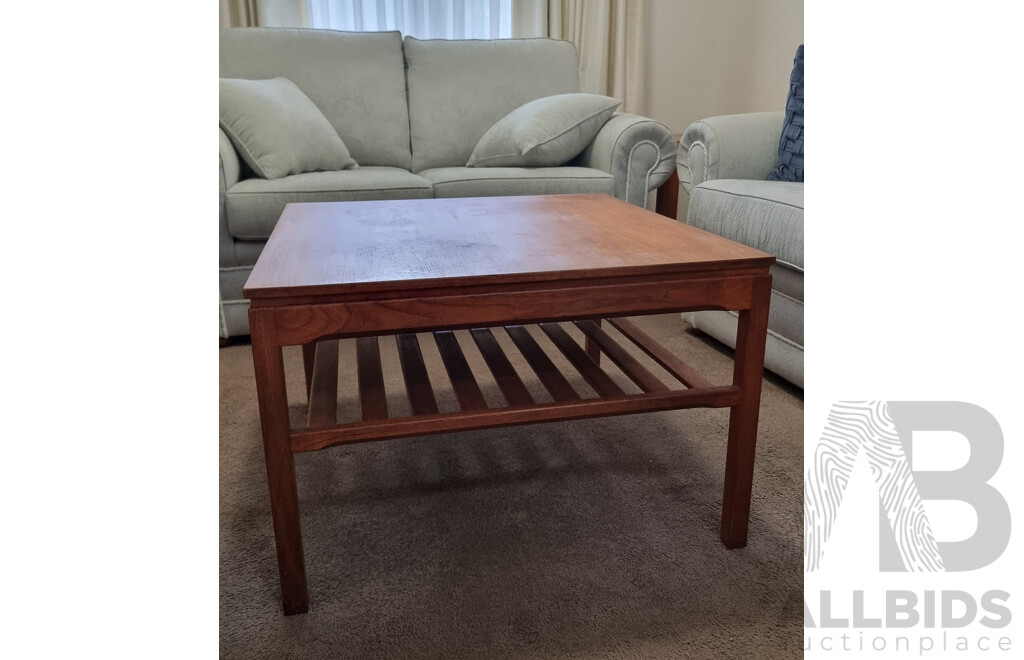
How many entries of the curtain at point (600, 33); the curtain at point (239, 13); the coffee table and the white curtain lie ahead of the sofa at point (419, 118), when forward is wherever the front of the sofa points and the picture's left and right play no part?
1

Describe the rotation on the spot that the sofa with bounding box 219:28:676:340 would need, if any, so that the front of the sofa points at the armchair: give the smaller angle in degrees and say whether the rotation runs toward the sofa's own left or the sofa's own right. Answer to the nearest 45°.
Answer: approximately 45° to the sofa's own left

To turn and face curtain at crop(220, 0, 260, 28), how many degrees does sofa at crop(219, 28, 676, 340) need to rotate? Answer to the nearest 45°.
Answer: approximately 135° to its right

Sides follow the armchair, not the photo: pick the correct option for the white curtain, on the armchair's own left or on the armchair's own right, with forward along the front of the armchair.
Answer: on the armchair's own right

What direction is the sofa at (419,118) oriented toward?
toward the camera

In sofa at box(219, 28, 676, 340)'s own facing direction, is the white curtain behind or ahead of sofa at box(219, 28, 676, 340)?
behind

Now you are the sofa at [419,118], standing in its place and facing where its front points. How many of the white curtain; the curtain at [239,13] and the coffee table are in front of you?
1

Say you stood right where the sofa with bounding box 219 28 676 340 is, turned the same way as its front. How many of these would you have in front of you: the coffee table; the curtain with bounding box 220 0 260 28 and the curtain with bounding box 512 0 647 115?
1

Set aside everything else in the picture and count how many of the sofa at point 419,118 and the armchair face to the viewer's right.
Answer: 0

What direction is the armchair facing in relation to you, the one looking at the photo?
facing the viewer and to the left of the viewer
